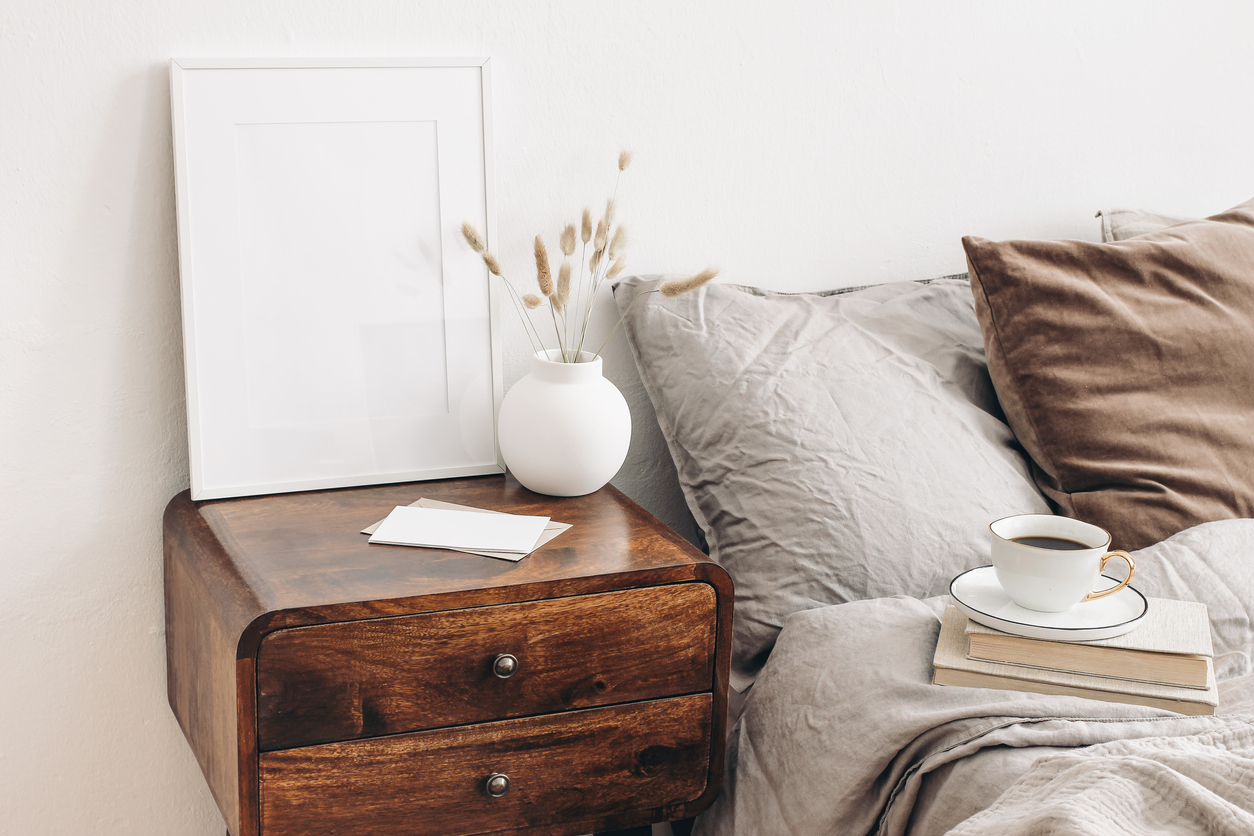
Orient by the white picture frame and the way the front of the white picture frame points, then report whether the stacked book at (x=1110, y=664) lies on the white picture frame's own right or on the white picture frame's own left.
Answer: on the white picture frame's own left

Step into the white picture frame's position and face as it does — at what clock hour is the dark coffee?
The dark coffee is roughly at 10 o'clock from the white picture frame.

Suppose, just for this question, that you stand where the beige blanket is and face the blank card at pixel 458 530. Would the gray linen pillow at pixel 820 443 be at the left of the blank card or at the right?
right

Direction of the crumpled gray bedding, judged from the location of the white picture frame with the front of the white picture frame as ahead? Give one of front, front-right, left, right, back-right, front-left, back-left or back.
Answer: front-left

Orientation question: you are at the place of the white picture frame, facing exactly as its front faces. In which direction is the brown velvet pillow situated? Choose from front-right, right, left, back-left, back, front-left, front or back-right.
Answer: left

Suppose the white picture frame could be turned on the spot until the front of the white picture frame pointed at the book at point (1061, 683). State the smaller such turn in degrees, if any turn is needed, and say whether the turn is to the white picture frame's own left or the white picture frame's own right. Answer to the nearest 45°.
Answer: approximately 45° to the white picture frame's own left

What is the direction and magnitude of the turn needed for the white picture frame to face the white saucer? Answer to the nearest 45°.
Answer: approximately 45° to its left

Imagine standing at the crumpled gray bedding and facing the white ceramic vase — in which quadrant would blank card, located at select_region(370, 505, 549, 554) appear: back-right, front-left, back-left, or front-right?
front-left

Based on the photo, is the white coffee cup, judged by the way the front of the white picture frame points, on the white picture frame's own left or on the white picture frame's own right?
on the white picture frame's own left

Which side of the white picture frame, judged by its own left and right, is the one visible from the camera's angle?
front

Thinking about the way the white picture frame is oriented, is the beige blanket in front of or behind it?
in front

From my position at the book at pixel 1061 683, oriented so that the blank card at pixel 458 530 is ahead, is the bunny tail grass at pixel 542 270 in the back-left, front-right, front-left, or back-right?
front-right
